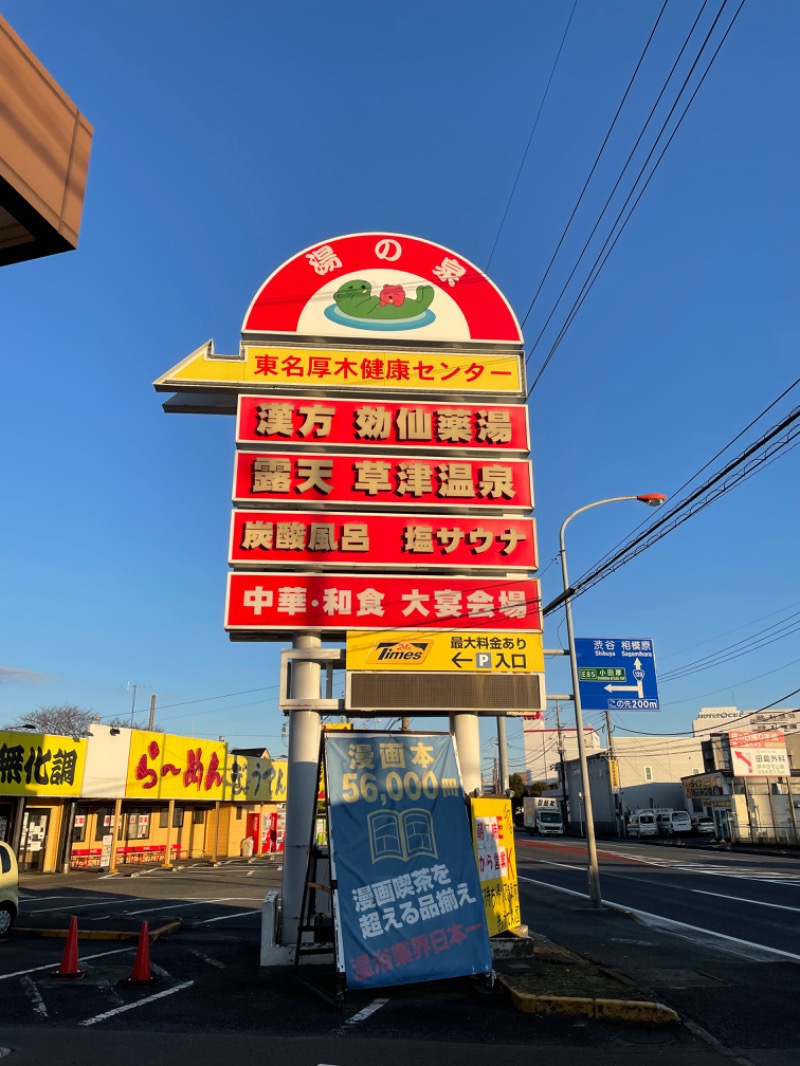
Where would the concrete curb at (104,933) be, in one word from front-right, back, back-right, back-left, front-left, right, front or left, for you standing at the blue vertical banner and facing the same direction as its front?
back-right

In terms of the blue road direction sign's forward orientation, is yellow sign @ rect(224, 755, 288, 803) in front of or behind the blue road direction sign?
behind

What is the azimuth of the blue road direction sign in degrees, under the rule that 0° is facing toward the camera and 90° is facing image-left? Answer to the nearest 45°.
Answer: approximately 0°

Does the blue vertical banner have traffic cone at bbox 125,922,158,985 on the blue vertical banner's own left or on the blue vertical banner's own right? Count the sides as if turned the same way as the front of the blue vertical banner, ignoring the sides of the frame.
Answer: on the blue vertical banner's own right

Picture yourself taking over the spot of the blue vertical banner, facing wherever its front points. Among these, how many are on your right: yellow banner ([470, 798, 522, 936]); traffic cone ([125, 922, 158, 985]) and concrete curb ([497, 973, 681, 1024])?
1

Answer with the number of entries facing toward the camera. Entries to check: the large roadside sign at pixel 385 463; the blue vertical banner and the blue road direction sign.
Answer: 3

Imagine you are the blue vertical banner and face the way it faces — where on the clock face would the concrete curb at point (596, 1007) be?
The concrete curb is roughly at 10 o'clock from the blue vertical banner.

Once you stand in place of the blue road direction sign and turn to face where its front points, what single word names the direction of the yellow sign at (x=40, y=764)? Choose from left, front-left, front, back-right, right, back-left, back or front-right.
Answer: right
